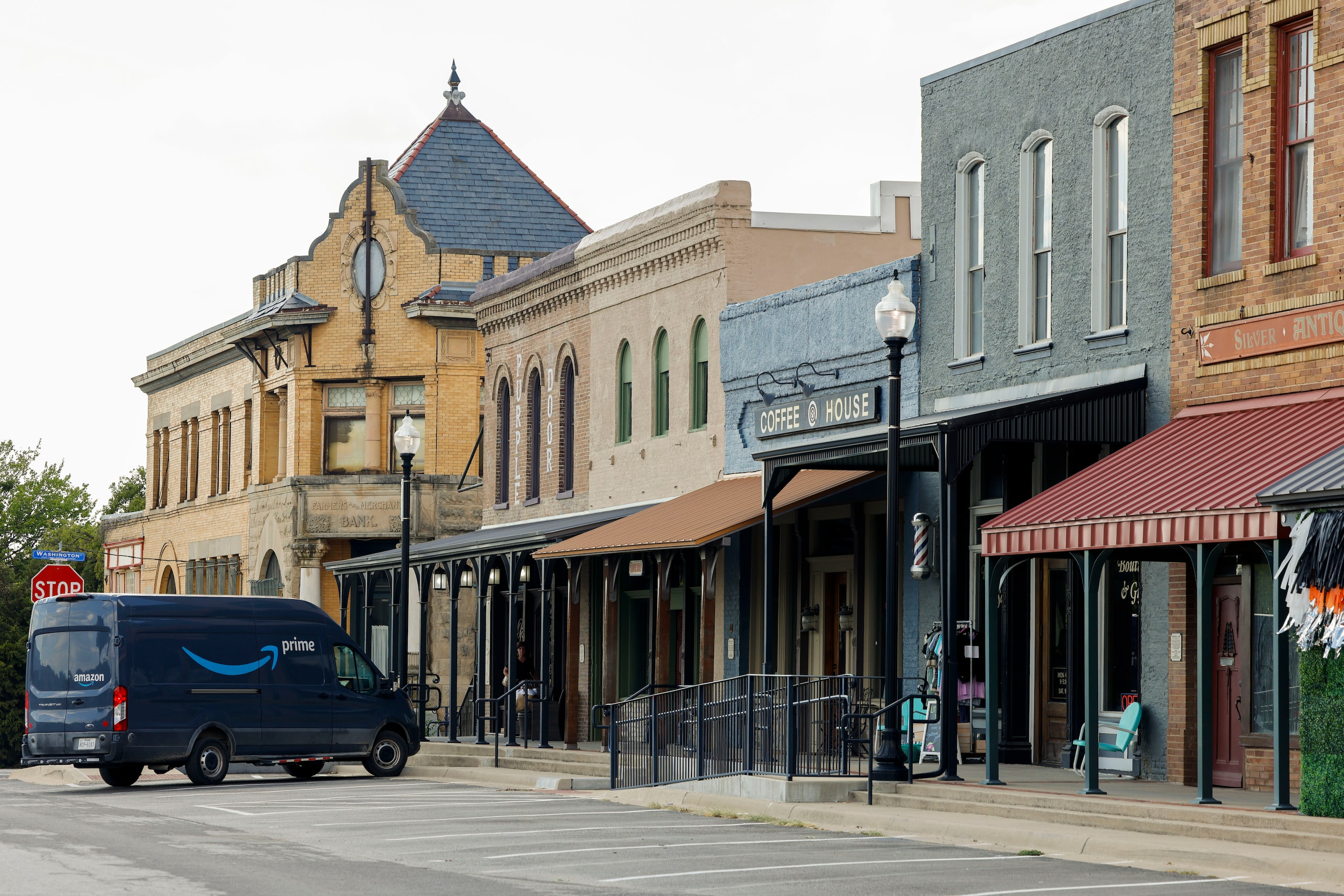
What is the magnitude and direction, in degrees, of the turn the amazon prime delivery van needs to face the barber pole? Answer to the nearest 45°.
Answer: approximately 90° to its right

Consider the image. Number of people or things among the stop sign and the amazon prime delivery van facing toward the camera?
1

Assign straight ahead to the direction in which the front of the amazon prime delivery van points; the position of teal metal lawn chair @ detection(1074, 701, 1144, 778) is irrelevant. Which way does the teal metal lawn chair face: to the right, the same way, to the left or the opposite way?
the opposite way

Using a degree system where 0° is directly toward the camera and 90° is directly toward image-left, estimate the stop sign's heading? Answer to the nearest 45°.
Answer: approximately 0°

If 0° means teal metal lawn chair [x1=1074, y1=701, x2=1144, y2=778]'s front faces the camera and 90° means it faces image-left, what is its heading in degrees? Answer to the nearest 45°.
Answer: approximately 45°

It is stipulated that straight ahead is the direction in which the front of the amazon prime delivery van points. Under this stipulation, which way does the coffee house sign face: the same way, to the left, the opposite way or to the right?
the opposite way

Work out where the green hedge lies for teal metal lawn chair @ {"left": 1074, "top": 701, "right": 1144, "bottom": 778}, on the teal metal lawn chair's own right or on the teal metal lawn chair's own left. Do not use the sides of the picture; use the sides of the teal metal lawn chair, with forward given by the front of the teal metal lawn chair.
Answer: on the teal metal lawn chair's own left

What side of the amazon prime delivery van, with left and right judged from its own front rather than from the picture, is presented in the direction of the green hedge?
right

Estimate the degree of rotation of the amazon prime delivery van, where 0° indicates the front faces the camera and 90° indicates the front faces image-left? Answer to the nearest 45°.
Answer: approximately 225°
